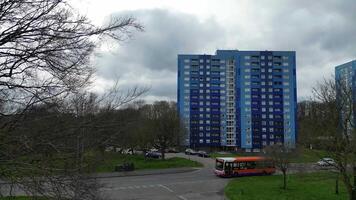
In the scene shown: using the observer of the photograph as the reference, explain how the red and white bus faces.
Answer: facing the viewer and to the left of the viewer

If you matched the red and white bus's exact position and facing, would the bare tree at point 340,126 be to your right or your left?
on your left
